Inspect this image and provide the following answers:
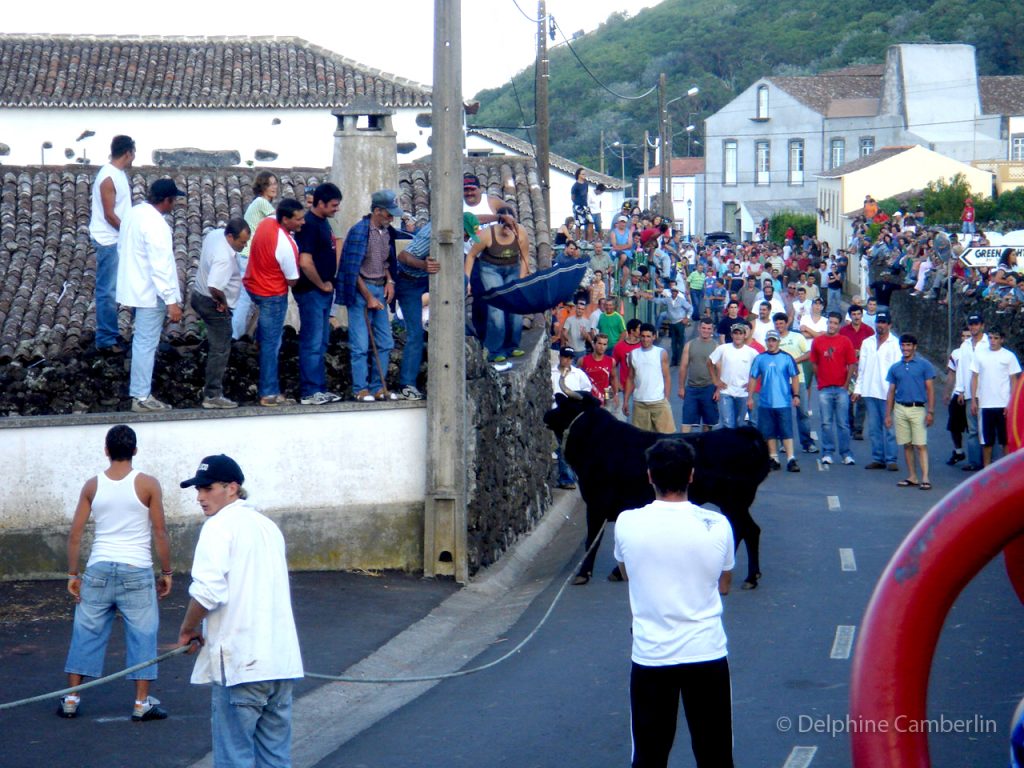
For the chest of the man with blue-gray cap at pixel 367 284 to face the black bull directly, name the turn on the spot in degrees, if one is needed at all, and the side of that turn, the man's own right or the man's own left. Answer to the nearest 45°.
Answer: approximately 45° to the man's own left

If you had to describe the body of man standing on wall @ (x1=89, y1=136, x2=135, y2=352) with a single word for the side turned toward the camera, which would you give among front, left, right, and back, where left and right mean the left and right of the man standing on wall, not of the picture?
right

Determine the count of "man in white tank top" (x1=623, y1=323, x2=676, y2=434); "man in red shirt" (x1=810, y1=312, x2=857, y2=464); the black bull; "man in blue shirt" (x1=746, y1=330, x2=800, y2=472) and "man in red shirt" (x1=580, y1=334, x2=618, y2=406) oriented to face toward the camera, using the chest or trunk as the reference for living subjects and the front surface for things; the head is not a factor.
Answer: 4

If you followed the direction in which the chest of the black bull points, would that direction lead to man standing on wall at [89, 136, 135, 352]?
yes

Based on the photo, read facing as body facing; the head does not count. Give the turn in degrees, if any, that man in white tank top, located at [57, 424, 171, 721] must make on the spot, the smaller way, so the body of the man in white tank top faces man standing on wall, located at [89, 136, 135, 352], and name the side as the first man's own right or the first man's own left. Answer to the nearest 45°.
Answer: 0° — they already face them

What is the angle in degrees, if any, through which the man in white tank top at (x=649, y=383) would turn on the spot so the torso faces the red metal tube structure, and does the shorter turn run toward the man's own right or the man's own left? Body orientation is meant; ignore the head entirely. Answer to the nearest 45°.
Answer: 0° — they already face it

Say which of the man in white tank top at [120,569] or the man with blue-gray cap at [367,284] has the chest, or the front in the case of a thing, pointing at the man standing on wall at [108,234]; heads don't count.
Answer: the man in white tank top

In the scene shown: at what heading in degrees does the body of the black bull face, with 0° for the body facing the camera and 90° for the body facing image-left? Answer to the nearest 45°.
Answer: approximately 90°

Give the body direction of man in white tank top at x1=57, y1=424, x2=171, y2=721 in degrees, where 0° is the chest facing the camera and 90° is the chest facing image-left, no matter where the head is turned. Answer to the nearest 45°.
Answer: approximately 180°
